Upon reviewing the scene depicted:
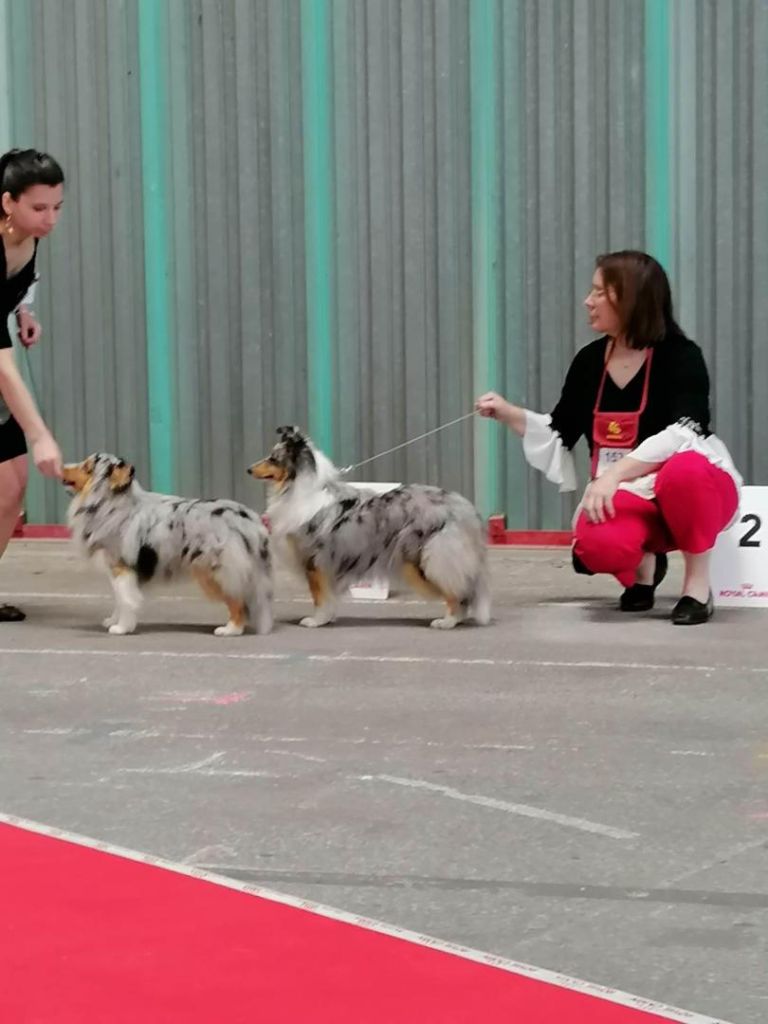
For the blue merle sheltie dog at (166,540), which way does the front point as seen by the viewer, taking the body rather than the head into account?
to the viewer's left

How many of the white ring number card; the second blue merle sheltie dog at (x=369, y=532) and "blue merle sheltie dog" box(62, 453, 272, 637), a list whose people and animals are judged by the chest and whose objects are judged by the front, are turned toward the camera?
1

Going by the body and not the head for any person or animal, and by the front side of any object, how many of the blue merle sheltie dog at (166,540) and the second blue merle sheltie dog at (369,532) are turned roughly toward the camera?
0

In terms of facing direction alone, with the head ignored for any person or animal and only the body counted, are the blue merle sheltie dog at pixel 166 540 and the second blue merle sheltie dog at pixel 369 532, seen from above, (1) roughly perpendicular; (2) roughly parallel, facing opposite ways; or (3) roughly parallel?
roughly parallel

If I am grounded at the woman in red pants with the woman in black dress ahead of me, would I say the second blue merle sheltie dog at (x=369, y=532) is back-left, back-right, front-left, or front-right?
front-left

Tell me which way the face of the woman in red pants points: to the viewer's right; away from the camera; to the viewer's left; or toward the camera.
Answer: to the viewer's left

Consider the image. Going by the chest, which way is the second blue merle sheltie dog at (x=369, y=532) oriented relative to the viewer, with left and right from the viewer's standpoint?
facing to the left of the viewer

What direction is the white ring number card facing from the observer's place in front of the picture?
facing the viewer

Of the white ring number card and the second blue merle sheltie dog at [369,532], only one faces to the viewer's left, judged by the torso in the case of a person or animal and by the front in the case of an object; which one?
the second blue merle sheltie dog

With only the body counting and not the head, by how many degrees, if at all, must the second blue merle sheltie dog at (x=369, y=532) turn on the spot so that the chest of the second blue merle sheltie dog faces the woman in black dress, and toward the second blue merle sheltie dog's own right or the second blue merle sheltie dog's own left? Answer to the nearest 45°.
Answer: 0° — it already faces them

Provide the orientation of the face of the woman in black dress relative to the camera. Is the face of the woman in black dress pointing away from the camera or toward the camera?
toward the camera

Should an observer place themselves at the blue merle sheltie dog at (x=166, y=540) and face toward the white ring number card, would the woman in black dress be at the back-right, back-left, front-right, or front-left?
back-left

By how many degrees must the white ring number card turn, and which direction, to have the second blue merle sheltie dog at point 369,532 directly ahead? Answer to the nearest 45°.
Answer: approximately 45° to its right
